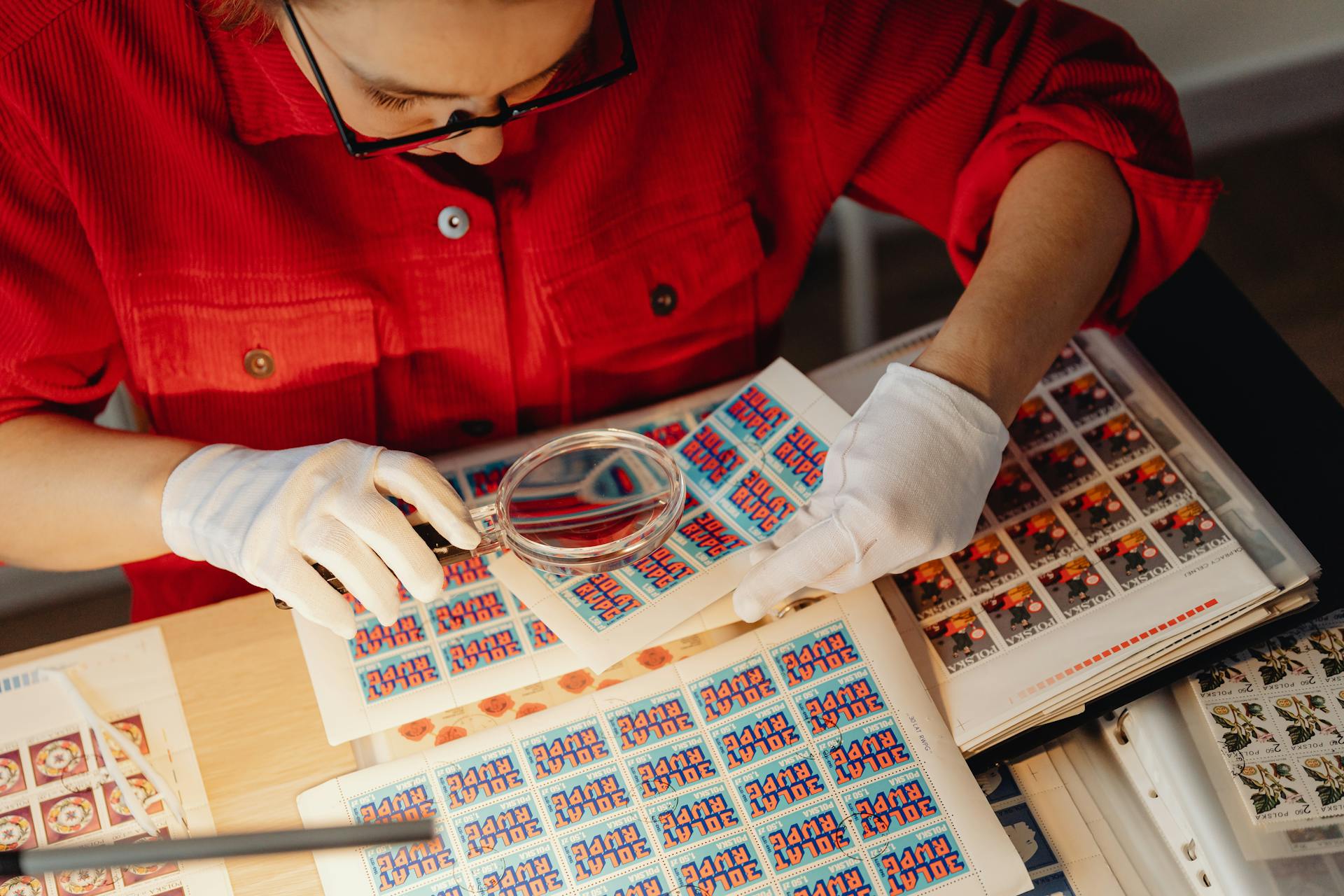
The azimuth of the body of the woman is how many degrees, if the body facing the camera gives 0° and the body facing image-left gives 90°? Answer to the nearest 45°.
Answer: approximately 0°
